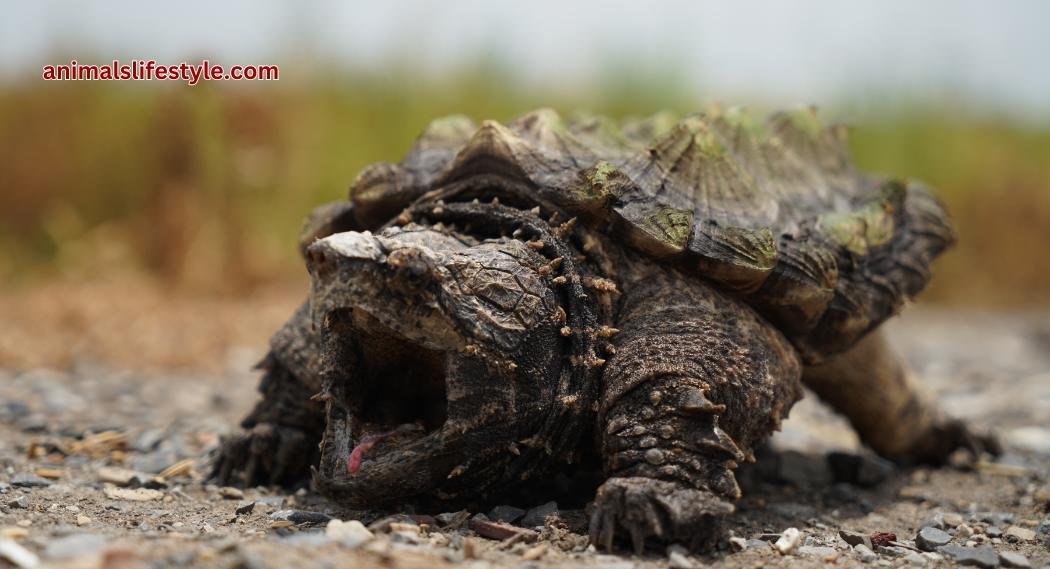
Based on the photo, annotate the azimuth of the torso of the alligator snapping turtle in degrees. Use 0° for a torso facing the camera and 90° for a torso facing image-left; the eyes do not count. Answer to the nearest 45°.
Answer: approximately 45°

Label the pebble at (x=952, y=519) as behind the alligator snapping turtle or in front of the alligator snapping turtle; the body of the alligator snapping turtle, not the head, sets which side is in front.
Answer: behind

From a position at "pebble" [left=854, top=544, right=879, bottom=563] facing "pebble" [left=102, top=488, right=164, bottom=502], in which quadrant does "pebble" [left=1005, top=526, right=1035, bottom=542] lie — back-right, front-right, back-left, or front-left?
back-right

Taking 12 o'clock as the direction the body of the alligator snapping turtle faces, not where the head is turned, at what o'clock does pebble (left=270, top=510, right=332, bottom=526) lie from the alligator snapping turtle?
The pebble is roughly at 1 o'clock from the alligator snapping turtle.

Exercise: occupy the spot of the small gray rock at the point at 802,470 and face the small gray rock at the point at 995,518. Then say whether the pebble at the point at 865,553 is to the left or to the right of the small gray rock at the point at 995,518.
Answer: right

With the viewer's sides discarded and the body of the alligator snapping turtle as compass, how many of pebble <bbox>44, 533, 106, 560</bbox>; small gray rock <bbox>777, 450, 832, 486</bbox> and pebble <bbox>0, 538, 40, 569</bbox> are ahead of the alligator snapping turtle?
2

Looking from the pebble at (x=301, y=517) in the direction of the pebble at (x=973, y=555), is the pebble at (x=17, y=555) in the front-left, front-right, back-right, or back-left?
back-right

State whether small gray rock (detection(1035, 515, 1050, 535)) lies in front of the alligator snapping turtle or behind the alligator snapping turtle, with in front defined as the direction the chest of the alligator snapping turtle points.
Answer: behind

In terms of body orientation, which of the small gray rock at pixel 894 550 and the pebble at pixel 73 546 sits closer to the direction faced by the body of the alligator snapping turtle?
the pebble

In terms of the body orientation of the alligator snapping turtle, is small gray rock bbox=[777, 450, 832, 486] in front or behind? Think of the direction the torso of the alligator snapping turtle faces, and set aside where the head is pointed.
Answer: behind

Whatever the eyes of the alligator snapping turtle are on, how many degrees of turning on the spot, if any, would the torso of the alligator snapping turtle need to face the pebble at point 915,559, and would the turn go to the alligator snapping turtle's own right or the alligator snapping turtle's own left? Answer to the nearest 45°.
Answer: approximately 135° to the alligator snapping turtle's own left
